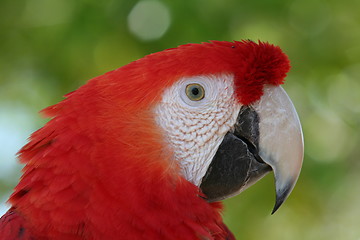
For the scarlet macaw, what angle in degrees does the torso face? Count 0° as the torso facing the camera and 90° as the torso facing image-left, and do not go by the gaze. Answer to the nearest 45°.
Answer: approximately 270°
